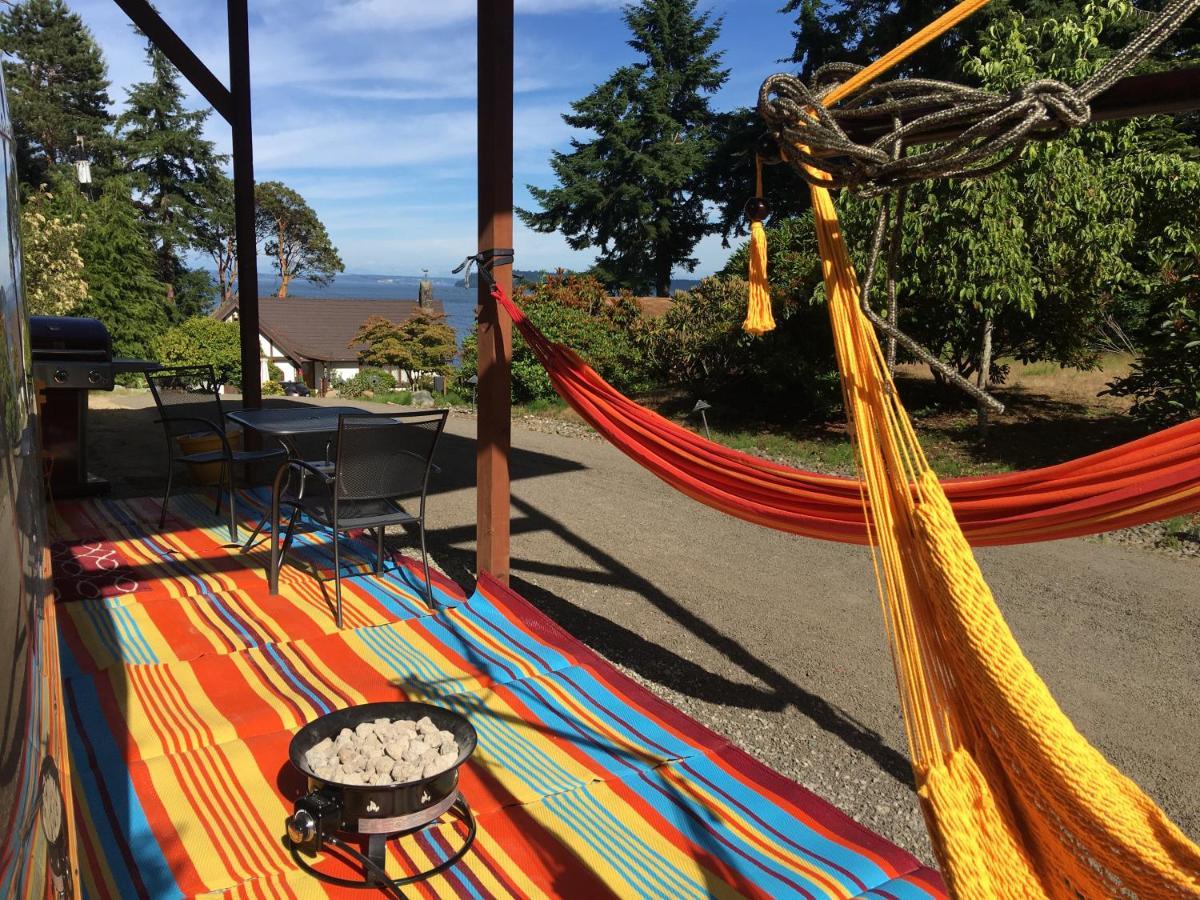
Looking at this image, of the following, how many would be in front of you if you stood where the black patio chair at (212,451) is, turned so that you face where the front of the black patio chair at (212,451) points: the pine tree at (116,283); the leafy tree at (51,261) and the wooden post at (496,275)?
1

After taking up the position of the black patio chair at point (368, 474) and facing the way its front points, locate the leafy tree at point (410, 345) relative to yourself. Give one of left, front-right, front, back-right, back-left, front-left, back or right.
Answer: front-right

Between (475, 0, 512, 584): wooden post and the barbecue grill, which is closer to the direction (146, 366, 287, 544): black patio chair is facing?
the wooden post

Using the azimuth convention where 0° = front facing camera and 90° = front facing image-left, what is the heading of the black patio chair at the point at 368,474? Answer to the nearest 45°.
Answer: approximately 135°

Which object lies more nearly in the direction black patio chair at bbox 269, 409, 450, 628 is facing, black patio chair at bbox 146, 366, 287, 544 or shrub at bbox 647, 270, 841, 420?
the black patio chair

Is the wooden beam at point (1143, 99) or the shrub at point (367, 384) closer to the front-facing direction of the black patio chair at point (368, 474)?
the shrub

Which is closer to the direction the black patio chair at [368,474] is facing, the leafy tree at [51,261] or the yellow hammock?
the leafy tree

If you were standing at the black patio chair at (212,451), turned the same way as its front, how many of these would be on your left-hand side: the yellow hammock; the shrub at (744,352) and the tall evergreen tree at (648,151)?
2

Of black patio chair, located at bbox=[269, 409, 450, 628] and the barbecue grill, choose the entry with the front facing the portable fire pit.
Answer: the barbecue grill

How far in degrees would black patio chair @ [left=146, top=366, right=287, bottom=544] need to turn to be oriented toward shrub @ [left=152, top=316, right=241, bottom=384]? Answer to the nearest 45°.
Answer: approximately 135° to its left

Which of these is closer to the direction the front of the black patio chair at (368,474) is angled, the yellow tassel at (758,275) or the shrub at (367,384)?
the shrub

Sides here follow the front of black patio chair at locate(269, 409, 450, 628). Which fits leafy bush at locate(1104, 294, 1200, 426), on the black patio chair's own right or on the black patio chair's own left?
on the black patio chair's own right

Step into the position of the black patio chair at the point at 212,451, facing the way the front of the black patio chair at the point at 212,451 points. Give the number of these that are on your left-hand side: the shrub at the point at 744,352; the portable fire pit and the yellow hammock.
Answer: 1

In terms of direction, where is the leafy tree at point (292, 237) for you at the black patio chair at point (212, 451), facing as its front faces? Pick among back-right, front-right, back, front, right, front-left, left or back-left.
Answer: back-left
